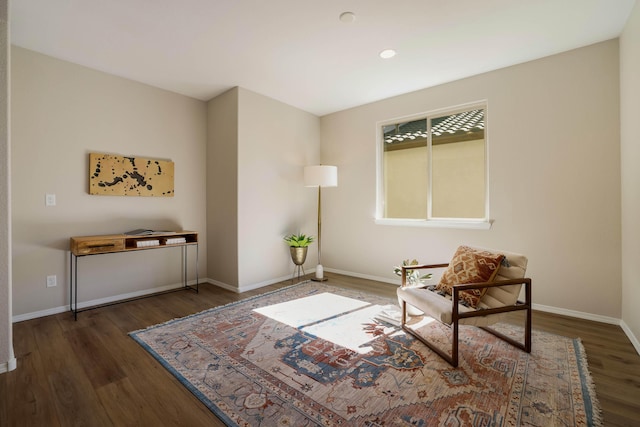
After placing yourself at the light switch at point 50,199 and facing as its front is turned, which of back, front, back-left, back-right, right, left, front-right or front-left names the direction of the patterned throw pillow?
front-left

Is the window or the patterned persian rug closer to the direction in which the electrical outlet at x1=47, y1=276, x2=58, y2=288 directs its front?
the patterned persian rug

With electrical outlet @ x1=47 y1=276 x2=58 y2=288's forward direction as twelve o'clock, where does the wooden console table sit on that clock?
The wooden console table is roughly at 10 o'clock from the electrical outlet.

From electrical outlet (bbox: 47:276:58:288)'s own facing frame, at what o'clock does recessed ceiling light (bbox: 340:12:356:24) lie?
The recessed ceiling light is roughly at 11 o'clock from the electrical outlet.

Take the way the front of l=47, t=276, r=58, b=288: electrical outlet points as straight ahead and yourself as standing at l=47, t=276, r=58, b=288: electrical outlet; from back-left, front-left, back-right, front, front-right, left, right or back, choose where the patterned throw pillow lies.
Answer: front-left

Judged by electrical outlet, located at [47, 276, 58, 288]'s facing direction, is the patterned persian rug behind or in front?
in front
